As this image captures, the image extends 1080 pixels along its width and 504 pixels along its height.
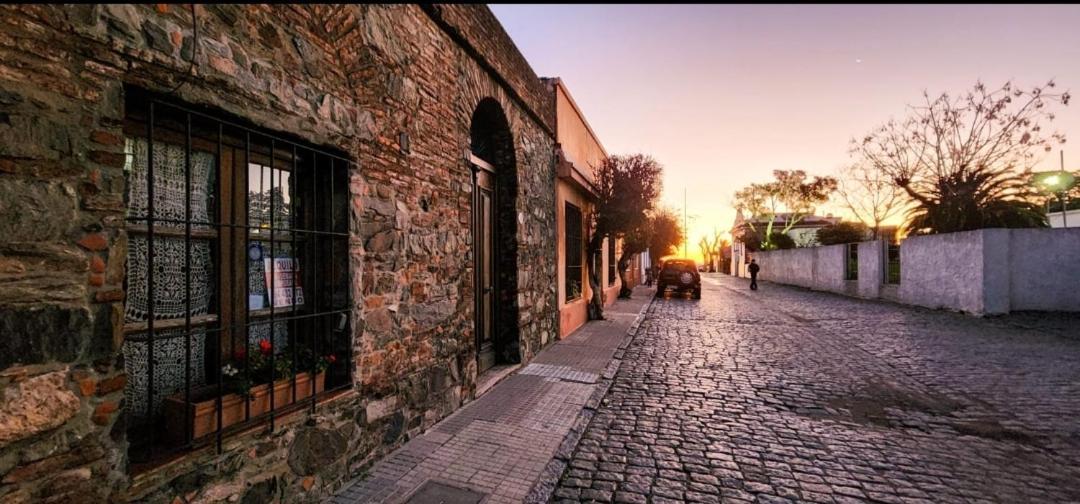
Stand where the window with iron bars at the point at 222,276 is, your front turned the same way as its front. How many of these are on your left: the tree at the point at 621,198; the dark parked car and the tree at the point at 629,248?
3

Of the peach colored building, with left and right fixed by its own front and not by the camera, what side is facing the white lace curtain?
right

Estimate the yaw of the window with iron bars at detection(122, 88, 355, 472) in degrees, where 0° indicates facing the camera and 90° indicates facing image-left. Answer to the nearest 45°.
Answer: approximately 315°

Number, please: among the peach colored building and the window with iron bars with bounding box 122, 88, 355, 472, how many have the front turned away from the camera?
0

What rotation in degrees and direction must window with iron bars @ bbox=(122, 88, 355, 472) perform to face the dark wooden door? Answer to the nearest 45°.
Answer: approximately 90° to its left

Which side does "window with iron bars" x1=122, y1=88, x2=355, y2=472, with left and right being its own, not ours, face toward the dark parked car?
left

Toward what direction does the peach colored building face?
to the viewer's right

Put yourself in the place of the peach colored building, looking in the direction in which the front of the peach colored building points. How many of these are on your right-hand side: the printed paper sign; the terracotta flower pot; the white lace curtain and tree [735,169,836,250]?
3

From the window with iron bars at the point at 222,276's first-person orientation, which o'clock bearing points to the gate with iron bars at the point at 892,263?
the gate with iron bars at the point at 892,263 is roughly at 10 o'clock from the window with iron bars at the point at 222,276.

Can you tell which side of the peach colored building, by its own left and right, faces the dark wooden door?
right

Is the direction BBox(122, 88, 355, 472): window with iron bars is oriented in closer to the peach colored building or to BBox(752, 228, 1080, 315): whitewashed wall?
the whitewashed wall

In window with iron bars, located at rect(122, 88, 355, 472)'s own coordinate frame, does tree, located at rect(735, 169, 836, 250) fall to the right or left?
on its left
